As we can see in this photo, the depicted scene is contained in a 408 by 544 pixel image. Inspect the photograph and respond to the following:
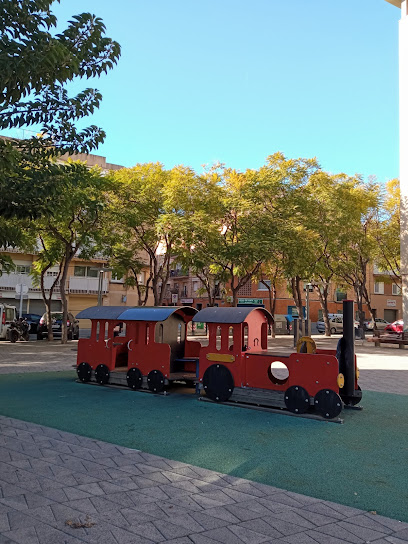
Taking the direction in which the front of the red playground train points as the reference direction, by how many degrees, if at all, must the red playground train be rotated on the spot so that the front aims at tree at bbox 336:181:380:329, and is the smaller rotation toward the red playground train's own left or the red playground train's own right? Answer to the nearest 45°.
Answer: approximately 135° to the red playground train's own left

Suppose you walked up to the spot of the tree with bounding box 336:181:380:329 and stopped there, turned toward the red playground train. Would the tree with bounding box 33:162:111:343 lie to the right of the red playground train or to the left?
right

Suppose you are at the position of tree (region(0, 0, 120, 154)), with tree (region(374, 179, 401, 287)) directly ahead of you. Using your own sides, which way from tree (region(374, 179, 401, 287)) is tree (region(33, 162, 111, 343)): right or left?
left

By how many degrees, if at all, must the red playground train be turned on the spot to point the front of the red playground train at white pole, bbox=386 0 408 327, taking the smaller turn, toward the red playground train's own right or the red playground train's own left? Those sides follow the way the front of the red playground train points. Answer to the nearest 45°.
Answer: approximately 90° to the red playground train's own left

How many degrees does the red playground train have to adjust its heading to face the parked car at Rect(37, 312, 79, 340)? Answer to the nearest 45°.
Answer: approximately 180°

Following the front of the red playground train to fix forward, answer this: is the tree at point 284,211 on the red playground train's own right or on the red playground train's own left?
on the red playground train's own left

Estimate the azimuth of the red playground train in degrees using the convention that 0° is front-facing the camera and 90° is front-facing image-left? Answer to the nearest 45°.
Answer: approximately 315°

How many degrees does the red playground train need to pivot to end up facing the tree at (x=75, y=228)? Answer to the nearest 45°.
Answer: approximately 180°

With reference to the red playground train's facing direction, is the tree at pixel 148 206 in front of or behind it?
behind

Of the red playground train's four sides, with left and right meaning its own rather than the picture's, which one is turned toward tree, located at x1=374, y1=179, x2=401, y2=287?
left
